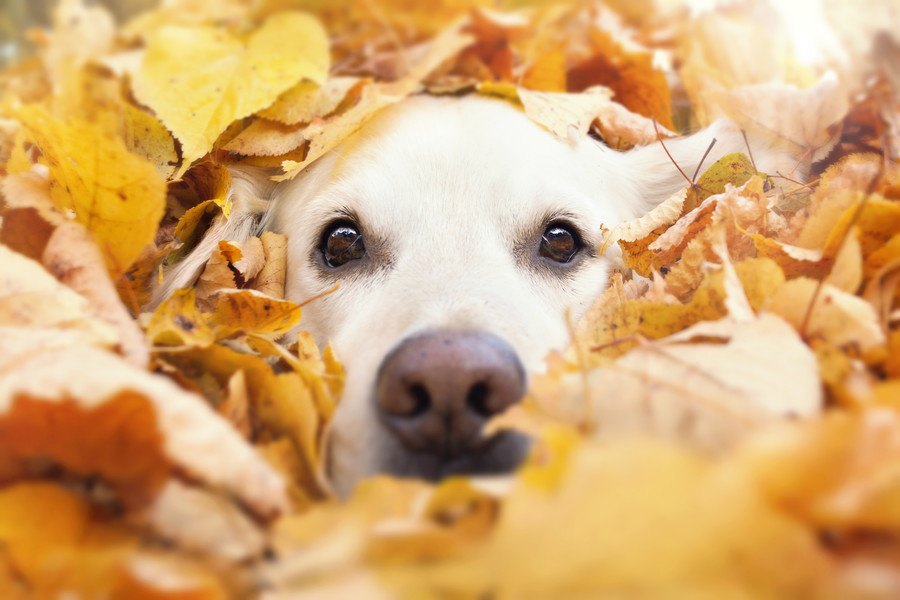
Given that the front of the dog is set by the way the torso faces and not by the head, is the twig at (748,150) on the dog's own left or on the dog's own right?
on the dog's own left

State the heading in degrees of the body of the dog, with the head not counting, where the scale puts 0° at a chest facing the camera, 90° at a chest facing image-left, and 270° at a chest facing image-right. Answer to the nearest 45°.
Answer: approximately 0°

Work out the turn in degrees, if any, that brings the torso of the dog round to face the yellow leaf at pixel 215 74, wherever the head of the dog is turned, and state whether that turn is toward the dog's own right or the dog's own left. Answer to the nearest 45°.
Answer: approximately 90° to the dog's own right

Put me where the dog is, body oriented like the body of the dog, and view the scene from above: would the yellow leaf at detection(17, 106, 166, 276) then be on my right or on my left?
on my right
